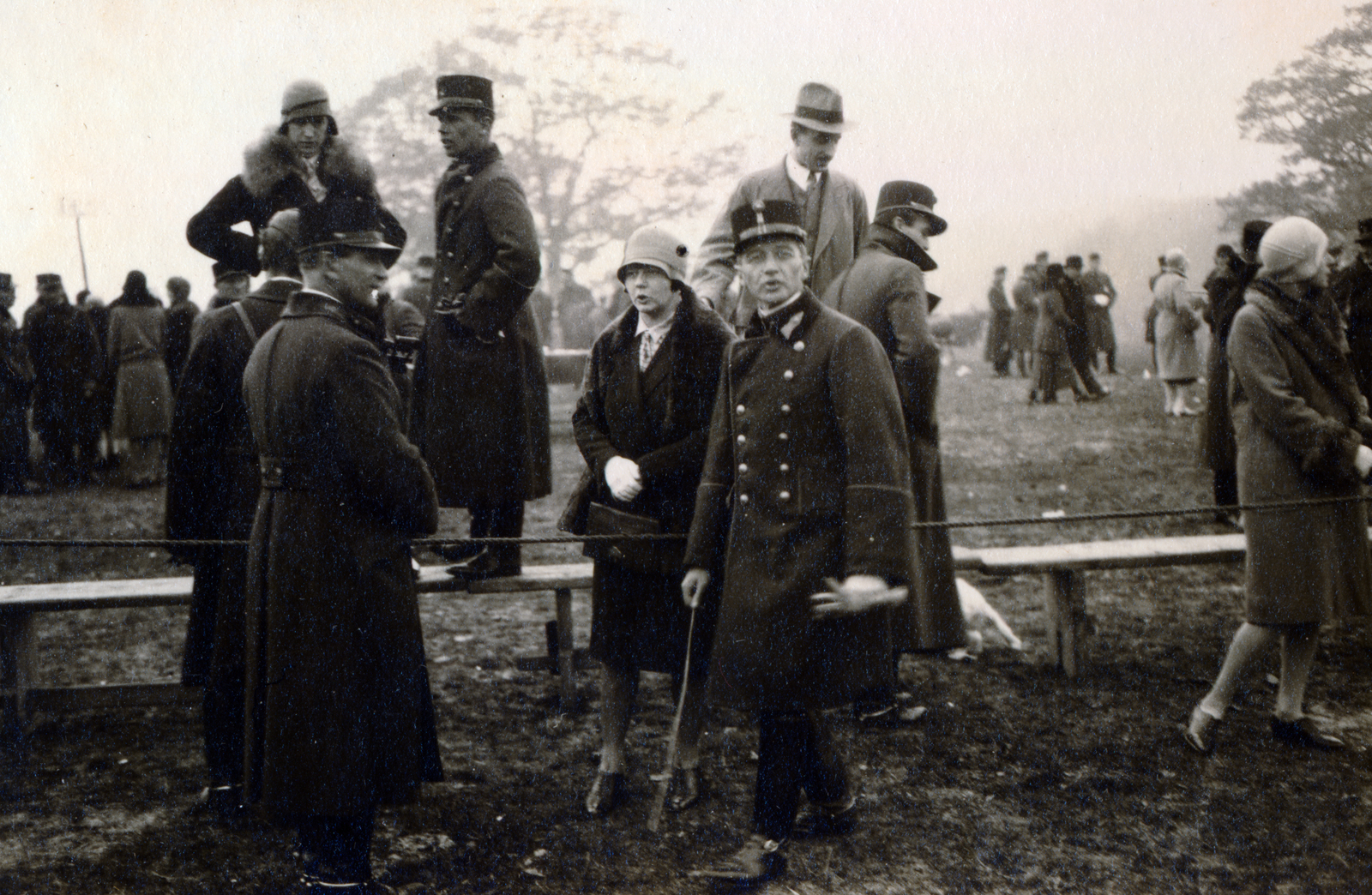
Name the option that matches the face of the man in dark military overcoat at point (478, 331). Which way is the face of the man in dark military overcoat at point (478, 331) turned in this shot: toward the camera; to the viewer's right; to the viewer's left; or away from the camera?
to the viewer's left

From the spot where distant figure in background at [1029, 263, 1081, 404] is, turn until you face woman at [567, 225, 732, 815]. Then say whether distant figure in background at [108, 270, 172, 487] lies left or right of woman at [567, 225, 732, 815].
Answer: right

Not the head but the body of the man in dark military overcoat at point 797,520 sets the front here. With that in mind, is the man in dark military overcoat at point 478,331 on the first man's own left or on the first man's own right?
on the first man's own right

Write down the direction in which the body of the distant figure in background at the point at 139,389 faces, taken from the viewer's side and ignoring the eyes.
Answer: away from the camera

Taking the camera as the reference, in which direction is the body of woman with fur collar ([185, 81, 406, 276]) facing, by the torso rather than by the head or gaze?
toward the camera

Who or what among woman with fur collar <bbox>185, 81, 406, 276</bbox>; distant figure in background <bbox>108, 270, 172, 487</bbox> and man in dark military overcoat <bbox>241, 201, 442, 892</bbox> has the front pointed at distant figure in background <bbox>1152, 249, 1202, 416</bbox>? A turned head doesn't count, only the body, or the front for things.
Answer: the man in dark military overcoat

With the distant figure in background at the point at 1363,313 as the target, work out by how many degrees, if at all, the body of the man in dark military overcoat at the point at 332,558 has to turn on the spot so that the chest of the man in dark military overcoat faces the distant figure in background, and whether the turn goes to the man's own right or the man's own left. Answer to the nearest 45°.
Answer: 0° — they already face them

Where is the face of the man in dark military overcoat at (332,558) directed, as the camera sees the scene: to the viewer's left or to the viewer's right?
to the viewer's right

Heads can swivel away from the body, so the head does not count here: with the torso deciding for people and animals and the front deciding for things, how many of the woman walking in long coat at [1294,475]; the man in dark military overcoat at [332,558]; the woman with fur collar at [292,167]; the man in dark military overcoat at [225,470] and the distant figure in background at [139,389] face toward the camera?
1

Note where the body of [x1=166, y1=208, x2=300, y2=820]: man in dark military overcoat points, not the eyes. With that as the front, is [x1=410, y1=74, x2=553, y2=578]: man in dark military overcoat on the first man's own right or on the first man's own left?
on the first man's own right

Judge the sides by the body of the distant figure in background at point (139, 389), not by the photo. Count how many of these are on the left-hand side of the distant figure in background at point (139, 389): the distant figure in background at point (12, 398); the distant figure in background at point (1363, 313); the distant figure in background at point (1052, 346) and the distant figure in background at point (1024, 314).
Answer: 1

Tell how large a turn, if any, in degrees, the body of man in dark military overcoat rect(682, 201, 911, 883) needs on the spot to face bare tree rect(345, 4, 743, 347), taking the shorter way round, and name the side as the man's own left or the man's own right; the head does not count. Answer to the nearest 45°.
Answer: approximately 135° to the man's own right
